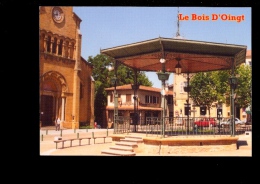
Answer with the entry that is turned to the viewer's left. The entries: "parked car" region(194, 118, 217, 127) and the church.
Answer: the parked car

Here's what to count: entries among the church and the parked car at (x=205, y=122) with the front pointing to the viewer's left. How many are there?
1

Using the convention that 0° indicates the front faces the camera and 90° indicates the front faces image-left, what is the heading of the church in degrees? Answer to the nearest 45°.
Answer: approximately 315°

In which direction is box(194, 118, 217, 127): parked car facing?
to the viewer's left

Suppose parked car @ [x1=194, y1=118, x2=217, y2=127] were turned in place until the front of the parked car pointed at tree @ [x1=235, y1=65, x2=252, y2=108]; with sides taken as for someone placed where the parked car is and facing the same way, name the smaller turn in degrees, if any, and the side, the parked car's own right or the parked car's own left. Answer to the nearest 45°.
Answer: approximately 90° to the parked car's own right

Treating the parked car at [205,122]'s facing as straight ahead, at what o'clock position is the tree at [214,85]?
The tree is roughly at 3 o'clock from the parked car.

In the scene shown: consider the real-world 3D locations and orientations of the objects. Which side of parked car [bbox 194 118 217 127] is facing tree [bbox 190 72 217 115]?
right

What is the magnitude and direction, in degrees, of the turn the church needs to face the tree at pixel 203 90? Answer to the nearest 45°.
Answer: approximately 45° to its left
